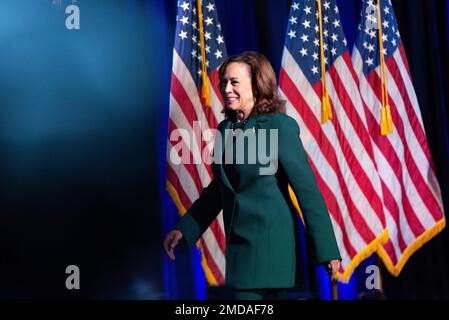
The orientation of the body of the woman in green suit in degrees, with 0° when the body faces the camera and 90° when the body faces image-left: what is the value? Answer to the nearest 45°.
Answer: approximately 45°

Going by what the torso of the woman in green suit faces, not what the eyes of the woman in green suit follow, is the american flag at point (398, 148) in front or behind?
behind

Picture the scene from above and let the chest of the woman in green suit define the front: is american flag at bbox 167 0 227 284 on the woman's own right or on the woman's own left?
on the woman's own right

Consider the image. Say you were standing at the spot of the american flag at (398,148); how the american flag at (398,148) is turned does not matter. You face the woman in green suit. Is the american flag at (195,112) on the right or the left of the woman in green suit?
right

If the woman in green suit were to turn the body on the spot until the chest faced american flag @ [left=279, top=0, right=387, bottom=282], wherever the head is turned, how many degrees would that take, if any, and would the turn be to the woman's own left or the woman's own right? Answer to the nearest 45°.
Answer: approximately 135° to the woman's own right
